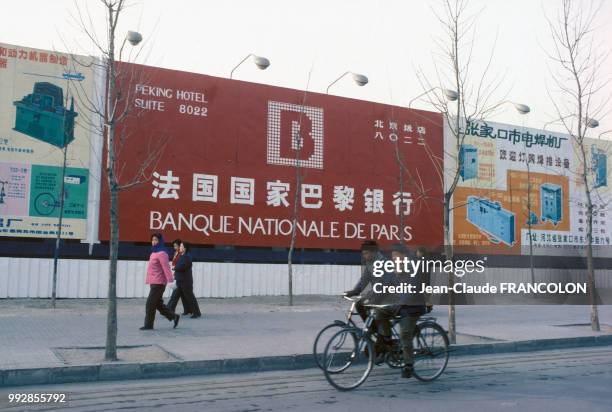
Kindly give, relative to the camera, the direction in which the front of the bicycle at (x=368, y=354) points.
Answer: facing the viewer and to the left of the viewer

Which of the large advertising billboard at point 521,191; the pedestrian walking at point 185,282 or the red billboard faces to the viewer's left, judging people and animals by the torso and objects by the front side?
the pedestrian walking

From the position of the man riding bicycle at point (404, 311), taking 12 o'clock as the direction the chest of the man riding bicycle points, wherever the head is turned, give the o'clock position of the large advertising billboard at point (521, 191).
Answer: The large advertising billboard is roughly at 5 o'clock from the man riding bicycle.

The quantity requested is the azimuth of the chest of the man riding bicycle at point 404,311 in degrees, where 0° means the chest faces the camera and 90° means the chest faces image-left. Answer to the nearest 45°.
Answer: approximately 45°

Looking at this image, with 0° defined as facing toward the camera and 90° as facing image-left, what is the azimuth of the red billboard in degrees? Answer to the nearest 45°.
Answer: approximately 315°

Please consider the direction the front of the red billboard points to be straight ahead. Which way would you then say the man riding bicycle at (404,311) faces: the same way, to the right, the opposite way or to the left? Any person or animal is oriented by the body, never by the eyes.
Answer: to the right

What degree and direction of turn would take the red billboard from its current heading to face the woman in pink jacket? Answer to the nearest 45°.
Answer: approximately 45° to its right

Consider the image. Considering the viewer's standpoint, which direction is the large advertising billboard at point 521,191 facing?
facing the viewer and to the right of the viewer

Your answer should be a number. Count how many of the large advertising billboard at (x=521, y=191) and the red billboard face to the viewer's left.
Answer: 0

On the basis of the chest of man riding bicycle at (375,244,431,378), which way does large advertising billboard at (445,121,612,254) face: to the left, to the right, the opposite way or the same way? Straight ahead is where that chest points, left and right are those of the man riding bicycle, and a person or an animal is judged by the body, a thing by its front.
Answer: to the left

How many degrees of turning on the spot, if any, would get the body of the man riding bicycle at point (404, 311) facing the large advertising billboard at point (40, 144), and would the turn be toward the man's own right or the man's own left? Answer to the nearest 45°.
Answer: approximately 90° to the man's own right

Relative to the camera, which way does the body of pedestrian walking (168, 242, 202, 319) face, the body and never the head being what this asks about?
to the viewer's left

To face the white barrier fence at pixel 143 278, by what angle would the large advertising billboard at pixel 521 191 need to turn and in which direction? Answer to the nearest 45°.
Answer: approximately 90° to its right
